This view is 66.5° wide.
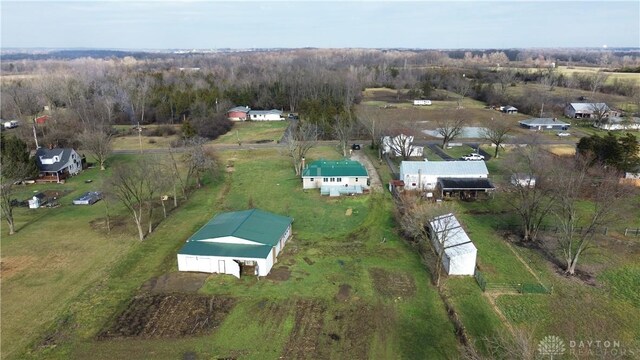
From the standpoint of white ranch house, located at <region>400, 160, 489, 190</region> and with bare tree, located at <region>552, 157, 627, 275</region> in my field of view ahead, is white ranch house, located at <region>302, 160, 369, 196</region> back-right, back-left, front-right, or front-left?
back-right

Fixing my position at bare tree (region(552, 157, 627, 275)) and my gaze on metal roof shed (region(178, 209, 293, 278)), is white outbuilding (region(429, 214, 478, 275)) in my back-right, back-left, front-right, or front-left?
front-left

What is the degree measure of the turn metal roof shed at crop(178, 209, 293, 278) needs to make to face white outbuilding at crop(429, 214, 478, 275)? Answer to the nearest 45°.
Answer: approximately 90° to its left

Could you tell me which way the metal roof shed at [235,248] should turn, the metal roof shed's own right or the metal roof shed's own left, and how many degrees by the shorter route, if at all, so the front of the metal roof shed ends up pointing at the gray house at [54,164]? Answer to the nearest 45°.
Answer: approximately 135° to the metal roof shed's own right

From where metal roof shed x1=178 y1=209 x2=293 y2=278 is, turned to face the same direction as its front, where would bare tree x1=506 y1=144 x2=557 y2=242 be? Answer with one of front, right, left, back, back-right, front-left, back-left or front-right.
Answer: left

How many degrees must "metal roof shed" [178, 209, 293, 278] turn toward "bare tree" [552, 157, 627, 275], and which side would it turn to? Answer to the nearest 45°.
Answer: approximately 90° to its left

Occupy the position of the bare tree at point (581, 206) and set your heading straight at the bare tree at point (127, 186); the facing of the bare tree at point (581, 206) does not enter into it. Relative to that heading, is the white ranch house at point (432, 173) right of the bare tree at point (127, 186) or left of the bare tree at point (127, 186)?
right

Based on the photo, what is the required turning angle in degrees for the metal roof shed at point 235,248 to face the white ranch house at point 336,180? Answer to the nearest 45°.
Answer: approximately 135° to its left

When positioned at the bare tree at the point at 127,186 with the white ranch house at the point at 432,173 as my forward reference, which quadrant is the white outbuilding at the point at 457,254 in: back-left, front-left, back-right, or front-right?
front-right

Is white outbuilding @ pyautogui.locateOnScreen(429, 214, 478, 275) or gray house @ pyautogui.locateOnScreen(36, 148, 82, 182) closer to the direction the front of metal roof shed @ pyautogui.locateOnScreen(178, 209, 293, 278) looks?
the white outbuilding

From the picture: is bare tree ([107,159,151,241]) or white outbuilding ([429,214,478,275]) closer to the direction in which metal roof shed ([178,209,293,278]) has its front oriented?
the white outbuilding

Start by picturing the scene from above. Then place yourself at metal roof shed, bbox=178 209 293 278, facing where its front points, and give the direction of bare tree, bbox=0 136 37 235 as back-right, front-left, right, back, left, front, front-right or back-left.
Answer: back-right

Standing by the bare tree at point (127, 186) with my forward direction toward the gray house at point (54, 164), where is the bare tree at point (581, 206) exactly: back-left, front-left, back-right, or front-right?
back-right

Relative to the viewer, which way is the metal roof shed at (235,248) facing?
toward the camera
